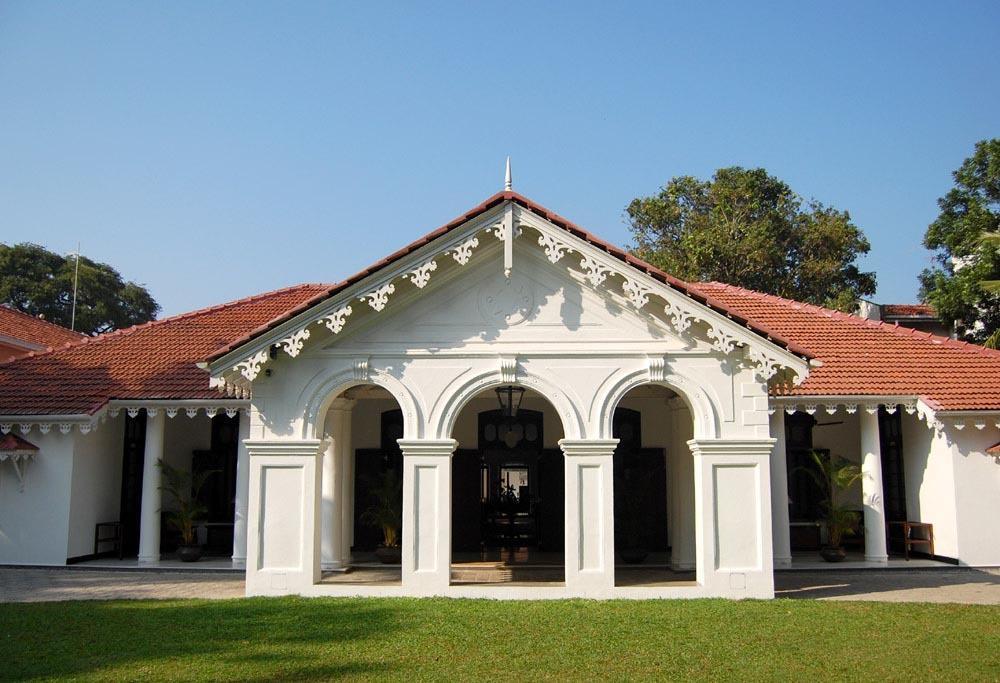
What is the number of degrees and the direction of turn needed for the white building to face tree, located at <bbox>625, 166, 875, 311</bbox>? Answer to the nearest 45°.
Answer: approximately 135° to its left

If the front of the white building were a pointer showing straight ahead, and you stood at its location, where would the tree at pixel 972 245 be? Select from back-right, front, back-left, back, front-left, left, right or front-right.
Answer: back-left

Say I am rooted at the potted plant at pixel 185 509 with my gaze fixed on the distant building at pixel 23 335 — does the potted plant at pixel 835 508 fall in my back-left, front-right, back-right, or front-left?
back-right

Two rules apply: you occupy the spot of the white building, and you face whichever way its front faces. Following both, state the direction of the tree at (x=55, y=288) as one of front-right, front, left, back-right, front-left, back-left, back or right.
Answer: back-right

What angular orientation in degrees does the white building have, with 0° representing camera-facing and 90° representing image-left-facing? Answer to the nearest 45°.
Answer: approximately 0°

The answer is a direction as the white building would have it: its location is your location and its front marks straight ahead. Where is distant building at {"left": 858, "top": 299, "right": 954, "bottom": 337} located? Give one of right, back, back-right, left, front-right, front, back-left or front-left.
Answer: back-left

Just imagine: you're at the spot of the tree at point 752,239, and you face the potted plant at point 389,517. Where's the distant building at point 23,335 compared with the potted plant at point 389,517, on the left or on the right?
right
